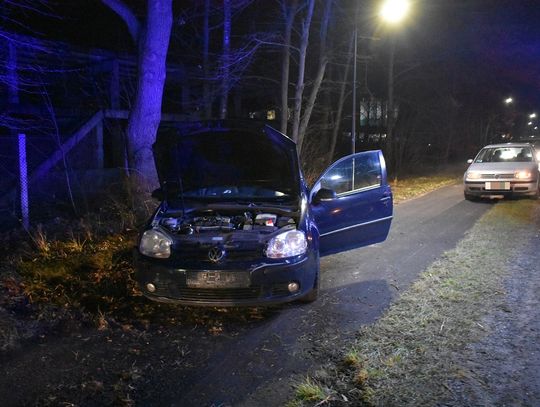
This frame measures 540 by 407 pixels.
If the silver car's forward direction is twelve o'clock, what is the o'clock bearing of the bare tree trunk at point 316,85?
The bare tree trunk is roughly at 3 o'clock from the silver car.

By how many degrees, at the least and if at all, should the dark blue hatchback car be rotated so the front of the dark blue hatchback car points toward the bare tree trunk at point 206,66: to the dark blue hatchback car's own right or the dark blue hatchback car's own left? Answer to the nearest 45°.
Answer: approximately 180°

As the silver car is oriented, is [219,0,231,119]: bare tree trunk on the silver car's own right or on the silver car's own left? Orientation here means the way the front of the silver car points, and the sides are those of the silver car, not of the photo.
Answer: on the silver car's own right

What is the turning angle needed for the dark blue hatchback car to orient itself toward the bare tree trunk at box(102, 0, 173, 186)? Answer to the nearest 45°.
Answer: approximately 135° to its right

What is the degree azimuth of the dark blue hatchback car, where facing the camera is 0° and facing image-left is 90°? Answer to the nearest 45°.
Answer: approximately 0°

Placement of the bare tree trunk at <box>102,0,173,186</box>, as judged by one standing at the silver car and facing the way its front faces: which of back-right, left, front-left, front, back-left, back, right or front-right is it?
front-right

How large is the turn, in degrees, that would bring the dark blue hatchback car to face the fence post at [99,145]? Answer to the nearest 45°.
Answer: approximately 135° to its right

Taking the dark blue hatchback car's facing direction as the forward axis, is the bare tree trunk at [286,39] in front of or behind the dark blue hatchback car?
behind

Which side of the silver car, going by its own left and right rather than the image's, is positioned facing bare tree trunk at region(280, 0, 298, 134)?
right

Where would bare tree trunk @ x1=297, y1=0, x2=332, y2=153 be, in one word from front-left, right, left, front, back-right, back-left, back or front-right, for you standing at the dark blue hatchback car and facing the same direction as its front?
back

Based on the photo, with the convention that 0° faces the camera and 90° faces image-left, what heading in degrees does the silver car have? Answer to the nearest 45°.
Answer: approximately 0°

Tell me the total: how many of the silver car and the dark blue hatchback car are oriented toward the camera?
2
